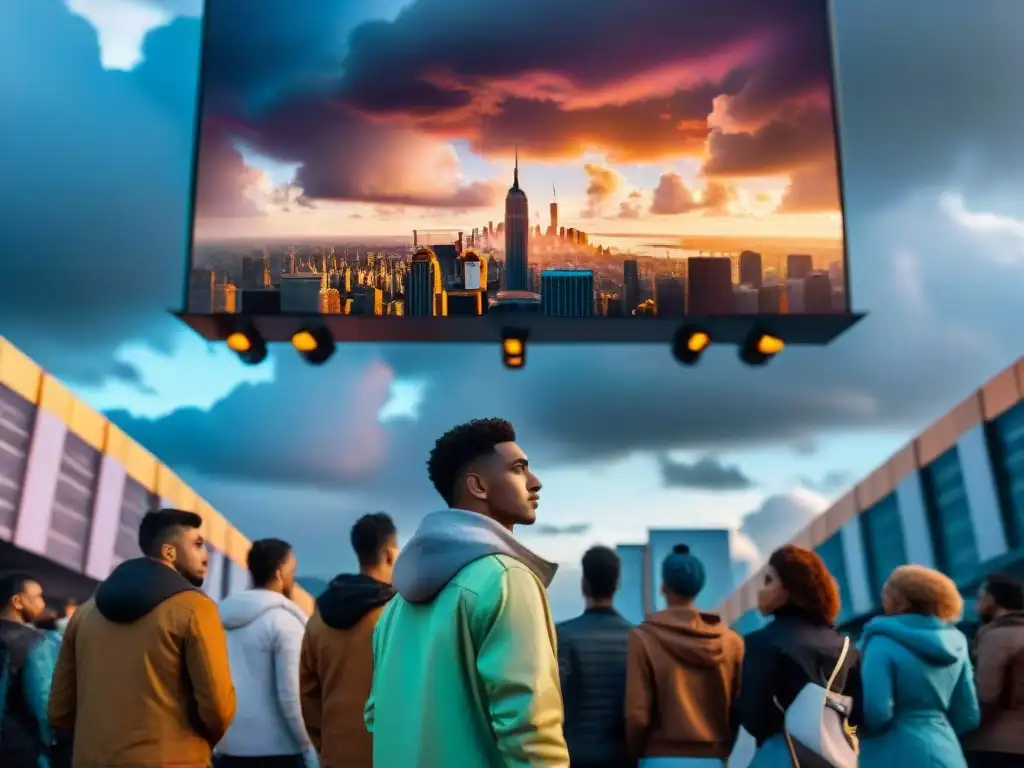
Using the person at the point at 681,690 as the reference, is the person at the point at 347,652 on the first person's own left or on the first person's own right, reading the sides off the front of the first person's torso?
on the first person's own left

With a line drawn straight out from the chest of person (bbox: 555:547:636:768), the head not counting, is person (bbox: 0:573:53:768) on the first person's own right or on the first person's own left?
on the first person's own left

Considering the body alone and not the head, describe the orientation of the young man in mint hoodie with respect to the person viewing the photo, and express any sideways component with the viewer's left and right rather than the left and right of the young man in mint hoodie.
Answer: facing away from the viewer and to the right of the viewer

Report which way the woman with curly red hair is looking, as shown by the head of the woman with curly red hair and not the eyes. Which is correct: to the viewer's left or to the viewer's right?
to the viewer's left

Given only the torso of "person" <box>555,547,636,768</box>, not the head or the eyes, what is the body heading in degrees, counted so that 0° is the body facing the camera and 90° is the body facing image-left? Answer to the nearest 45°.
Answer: approximately 180°

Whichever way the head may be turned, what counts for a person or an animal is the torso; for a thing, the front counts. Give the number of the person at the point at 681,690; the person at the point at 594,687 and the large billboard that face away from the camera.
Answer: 2

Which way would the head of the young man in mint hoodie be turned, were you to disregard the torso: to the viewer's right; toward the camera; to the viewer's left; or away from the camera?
to the viewer's right

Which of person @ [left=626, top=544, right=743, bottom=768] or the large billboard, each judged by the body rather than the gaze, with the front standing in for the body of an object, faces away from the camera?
the person

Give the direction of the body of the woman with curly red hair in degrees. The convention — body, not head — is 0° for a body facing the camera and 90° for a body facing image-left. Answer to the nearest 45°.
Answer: approximately 135°

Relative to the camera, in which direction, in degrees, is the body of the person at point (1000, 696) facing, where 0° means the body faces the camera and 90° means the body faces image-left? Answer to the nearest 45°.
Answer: approximately 135°
